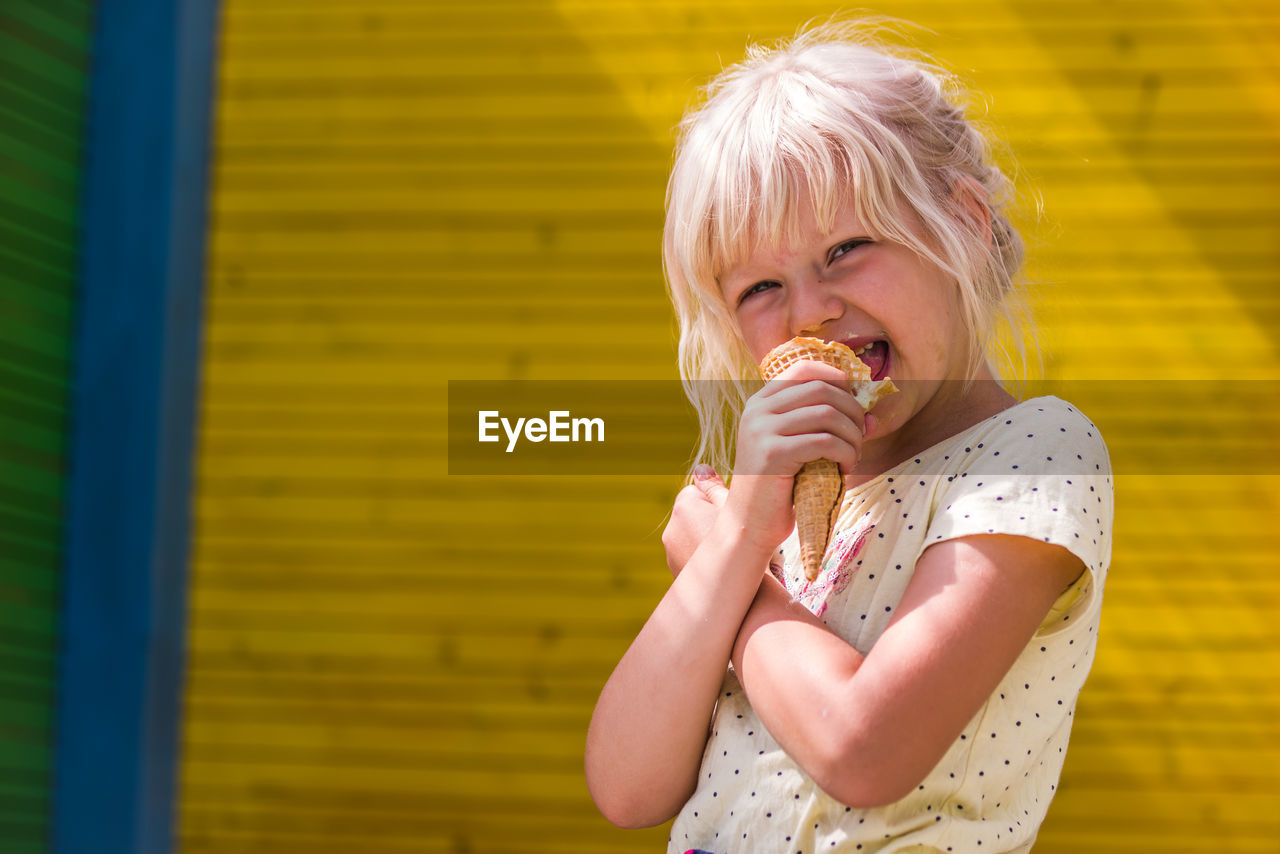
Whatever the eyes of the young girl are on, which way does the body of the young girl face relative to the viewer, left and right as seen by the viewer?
facing the viewer and to the left of the viewer
